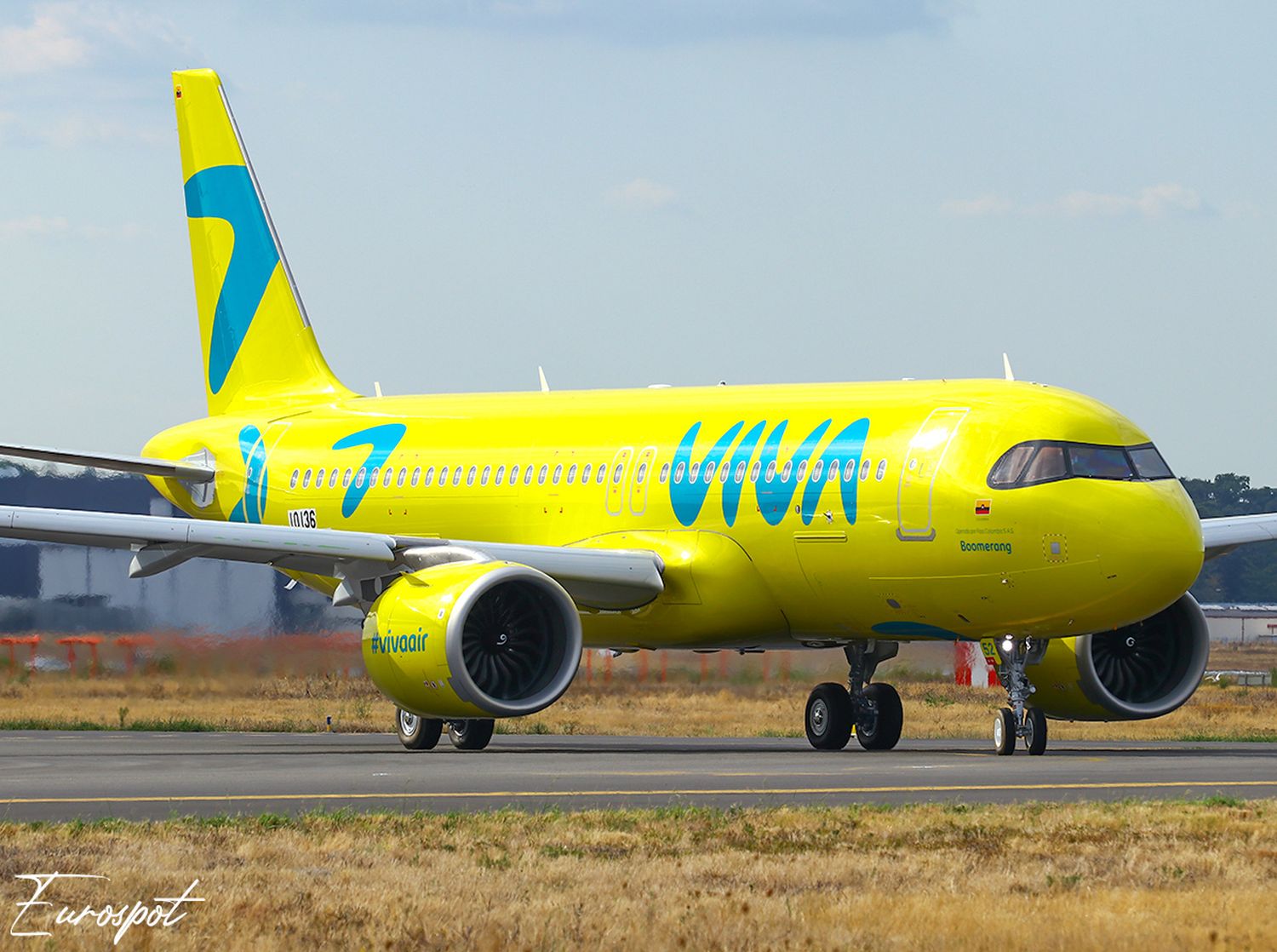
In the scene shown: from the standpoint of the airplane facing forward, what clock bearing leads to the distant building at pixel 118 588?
The distant building is roughly at 6 o'clock from the airplane.

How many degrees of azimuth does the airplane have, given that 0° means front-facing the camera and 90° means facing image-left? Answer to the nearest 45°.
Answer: approximately 315°
